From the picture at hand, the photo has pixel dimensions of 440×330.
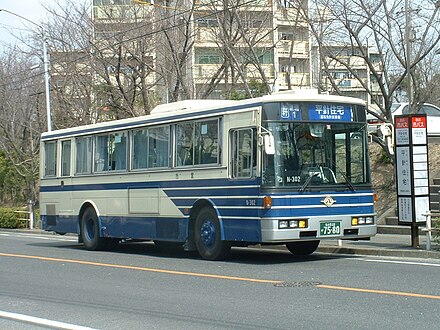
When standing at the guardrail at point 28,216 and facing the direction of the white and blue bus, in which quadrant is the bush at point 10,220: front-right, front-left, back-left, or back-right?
back-right

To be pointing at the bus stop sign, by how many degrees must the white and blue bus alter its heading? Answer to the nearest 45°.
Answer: approximately 45° to its left

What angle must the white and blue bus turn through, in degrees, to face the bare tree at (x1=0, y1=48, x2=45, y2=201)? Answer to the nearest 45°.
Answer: approximately 180°

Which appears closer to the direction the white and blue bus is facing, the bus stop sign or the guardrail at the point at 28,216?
the bus stop sign

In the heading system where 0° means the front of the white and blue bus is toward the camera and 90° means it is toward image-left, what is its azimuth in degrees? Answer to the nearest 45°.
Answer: approximately 315°

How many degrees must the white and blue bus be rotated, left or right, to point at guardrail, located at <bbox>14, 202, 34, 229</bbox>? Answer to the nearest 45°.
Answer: approximately 180°

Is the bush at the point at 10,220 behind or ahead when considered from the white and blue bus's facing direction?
behind

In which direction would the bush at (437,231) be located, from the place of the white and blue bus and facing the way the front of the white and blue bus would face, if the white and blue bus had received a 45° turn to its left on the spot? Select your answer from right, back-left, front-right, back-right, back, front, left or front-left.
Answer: front
